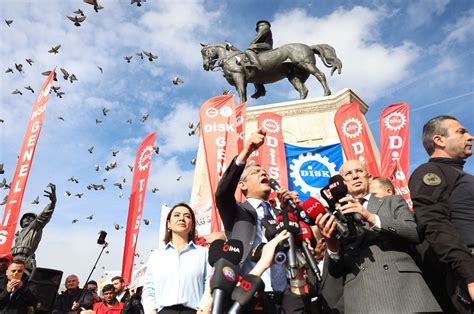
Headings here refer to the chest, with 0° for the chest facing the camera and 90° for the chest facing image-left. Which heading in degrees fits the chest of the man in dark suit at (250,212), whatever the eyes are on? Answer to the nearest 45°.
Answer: approximately 315°

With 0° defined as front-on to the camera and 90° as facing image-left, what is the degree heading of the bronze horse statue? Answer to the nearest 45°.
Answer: approximately 90°

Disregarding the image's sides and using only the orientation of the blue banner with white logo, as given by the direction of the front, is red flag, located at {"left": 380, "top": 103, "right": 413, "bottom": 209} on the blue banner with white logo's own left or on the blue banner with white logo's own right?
on the blue banner with white logo's own left

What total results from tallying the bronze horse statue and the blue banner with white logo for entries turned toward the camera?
1

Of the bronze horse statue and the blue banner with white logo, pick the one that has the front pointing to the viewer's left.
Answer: the bronze horse statue

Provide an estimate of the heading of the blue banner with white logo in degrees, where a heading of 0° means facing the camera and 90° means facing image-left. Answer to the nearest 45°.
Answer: approximately 0°

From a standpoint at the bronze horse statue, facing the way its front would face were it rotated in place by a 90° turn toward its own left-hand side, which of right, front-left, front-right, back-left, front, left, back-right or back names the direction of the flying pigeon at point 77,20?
front-right

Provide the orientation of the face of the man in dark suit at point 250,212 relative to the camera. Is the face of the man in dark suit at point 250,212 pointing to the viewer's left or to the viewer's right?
to the viewer's right
